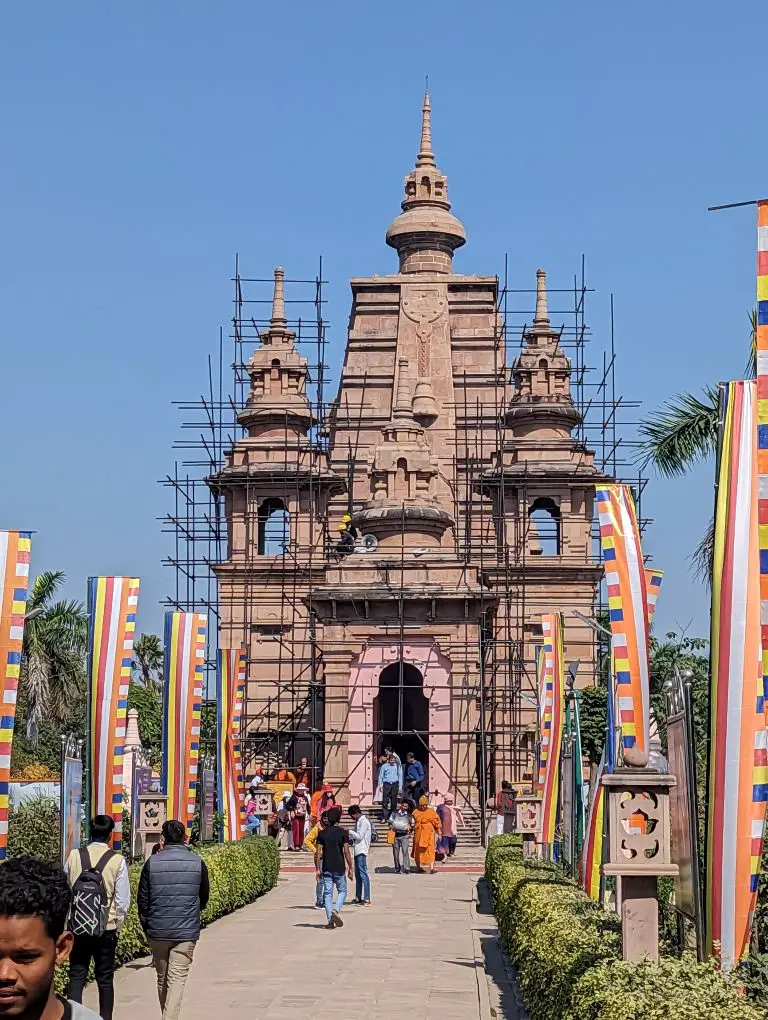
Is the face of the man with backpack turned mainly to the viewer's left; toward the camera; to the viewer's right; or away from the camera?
away from the camera

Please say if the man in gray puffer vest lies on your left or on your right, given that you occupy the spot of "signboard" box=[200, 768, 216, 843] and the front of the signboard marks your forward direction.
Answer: on your right

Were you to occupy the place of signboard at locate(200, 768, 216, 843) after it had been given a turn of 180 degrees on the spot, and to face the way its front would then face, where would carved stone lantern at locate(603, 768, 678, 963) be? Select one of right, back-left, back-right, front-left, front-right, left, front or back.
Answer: back-left

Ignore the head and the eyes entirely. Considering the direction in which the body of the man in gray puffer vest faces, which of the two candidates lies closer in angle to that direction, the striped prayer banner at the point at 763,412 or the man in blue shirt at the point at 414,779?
the man in blue shirt

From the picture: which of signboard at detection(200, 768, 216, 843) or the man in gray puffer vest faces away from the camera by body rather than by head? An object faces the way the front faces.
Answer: the man in gray puffer vest

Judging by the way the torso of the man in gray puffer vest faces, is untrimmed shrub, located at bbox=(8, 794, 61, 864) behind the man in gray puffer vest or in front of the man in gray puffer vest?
in front

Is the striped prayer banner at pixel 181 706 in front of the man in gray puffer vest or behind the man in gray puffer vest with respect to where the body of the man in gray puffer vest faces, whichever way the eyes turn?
in front

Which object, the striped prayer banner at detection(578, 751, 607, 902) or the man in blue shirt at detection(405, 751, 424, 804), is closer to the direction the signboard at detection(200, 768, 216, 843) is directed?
the striped prayer banner

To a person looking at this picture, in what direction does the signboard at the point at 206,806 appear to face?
facing the viewer and to the right of the viewer

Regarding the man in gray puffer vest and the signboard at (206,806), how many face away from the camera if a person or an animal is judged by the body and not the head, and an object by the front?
1

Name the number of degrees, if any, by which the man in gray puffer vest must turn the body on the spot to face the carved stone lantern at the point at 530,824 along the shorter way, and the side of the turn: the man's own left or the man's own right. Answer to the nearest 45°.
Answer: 0° — they already face it

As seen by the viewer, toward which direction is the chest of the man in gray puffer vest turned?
away from the camera
